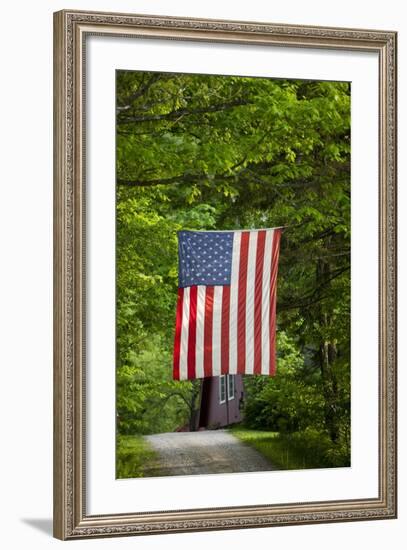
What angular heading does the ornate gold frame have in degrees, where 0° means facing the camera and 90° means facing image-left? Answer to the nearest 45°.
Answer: approximately 315°
